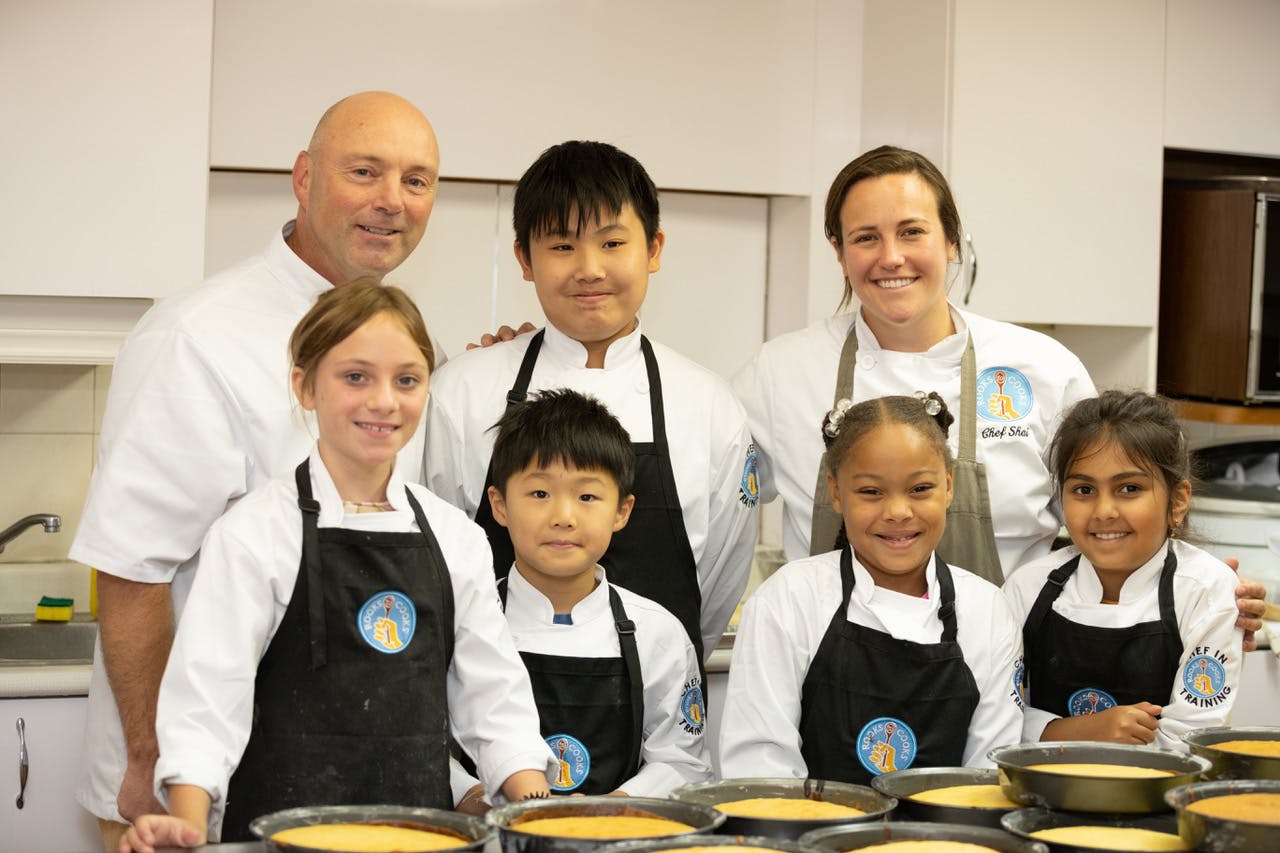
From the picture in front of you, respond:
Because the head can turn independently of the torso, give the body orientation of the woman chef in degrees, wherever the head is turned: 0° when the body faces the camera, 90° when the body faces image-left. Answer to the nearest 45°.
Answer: approximately 0°

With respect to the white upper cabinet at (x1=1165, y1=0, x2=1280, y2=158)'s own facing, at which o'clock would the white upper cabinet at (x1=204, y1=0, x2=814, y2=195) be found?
the white upper cabinet at (x1=204, y1=0, x2=814, y2=195) is roughly at 2 o'clock from the white upper cabinet at (x1=1165, y1=0, x2=1280, y2=158).

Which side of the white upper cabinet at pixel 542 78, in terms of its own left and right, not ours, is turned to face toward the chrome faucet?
right

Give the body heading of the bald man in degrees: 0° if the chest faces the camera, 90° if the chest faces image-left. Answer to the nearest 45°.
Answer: approximately 315°
